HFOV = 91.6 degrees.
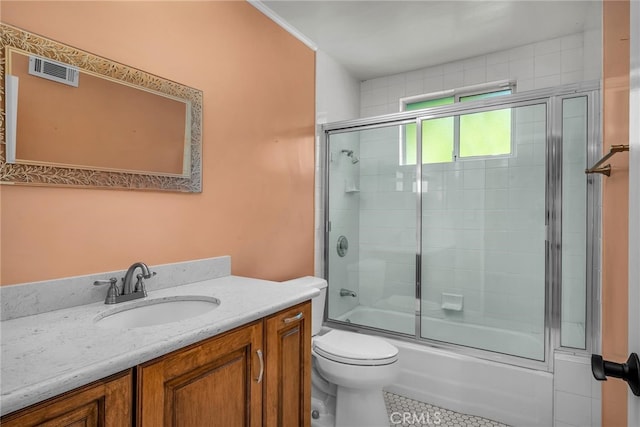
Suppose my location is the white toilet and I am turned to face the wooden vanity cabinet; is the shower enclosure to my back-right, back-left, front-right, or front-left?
back-left

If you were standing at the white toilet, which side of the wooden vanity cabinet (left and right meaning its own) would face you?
left

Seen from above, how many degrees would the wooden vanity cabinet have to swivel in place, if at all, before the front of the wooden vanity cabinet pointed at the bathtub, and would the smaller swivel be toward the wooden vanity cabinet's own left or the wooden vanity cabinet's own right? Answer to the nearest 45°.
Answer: approximately 45° to the wooden vanity cabinet's own left

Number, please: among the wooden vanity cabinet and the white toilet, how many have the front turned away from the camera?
0

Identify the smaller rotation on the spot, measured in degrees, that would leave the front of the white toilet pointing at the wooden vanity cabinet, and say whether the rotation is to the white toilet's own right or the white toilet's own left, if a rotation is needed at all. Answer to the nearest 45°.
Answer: approximately 90° to the white toilet's own right

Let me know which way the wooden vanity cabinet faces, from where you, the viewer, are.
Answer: facing the viewer and to the right of the viewer
